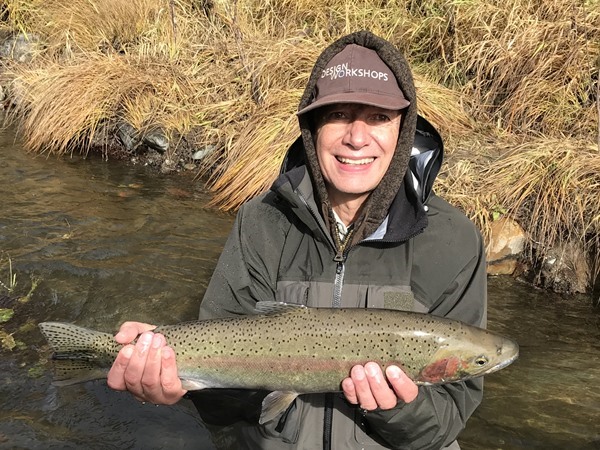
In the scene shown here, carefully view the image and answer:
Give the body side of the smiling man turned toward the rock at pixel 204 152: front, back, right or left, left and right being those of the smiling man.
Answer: back

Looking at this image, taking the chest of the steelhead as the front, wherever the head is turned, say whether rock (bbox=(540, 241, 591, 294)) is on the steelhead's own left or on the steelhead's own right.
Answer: on the steelhead's own left

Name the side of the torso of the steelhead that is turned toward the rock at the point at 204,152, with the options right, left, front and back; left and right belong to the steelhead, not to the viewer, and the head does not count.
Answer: left

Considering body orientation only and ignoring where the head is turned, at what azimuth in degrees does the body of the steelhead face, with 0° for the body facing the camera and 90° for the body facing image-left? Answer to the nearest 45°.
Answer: approximately 270°

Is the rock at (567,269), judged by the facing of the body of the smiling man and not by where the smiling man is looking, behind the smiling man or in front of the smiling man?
behind

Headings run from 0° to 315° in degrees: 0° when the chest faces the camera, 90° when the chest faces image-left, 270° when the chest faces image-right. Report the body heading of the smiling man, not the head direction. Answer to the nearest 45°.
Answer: approximately 0°
